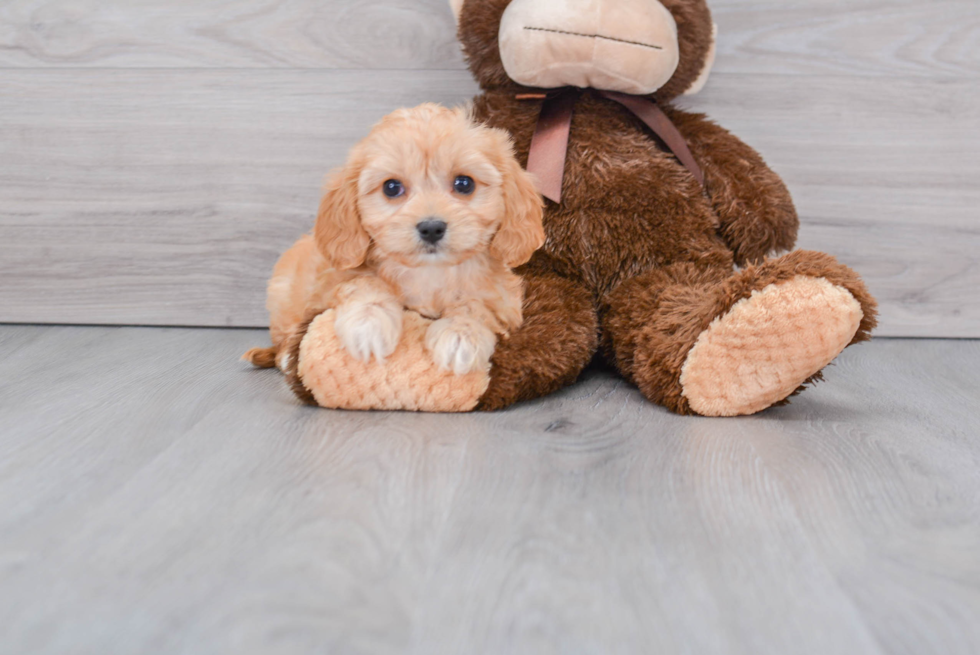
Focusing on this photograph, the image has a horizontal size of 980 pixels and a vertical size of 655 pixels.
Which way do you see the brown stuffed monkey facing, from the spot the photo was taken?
facing the viewer
